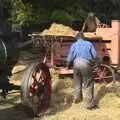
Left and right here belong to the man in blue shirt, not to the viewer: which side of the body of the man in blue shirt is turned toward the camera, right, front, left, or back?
back

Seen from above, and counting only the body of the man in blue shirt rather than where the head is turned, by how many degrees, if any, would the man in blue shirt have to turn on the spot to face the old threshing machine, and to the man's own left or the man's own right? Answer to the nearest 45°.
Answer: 0° — they already face it

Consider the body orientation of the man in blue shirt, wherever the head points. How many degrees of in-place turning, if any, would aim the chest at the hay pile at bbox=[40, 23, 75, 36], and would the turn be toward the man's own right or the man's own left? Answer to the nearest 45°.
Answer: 0° — they already face it
